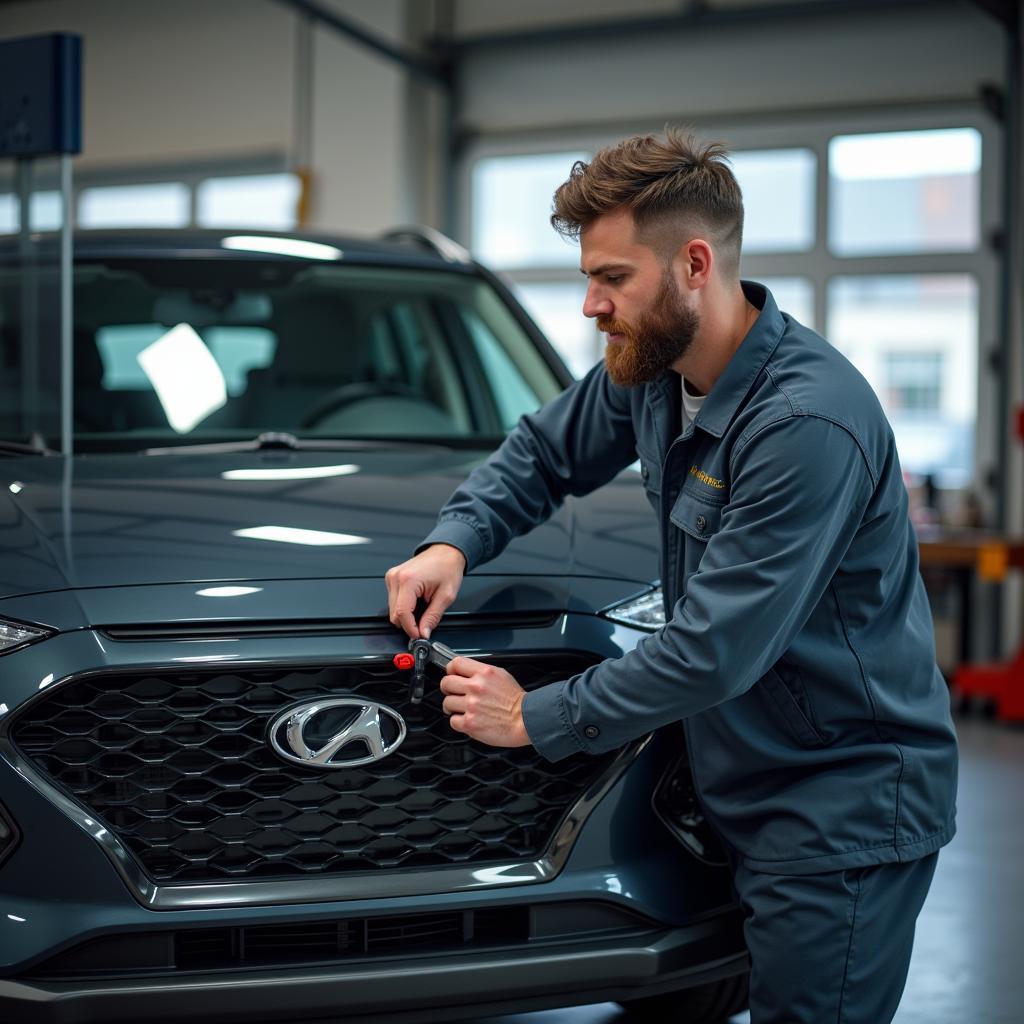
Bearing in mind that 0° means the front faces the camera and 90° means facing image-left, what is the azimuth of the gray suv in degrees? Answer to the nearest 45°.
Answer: approximately 0°

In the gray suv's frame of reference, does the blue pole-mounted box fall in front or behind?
behind

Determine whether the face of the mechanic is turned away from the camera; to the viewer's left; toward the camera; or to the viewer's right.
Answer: to the viewer's left
